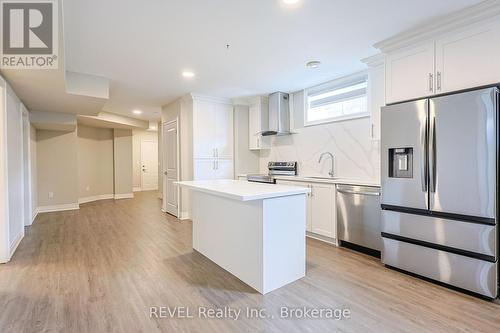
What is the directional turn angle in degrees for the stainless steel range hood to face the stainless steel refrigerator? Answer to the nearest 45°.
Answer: approximately 90° to its left

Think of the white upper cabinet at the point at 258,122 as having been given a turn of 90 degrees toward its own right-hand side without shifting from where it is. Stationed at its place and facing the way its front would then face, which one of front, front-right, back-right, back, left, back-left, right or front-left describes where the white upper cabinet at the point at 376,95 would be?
back

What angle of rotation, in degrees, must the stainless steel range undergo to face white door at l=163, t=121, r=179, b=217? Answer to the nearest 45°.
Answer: approximately 45° to its right

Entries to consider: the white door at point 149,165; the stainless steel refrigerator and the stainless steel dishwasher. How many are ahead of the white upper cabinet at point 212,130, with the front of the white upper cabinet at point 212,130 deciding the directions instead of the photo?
2

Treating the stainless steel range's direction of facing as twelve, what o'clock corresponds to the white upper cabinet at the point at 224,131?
The white upper cabinet is roughly at 2 o'clock from the stainless steel range.

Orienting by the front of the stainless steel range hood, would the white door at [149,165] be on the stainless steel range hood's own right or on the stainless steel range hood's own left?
on the stainless steel range hood's own right

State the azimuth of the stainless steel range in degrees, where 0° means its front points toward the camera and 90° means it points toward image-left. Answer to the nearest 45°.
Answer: approximately 45°

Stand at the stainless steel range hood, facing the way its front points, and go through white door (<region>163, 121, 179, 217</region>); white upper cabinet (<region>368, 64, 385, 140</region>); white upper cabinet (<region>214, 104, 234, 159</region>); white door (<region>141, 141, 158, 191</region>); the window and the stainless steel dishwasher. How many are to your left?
3

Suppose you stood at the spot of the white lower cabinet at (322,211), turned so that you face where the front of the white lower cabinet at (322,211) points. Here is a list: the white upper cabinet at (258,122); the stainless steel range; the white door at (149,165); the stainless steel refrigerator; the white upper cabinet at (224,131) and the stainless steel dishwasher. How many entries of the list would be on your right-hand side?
4
